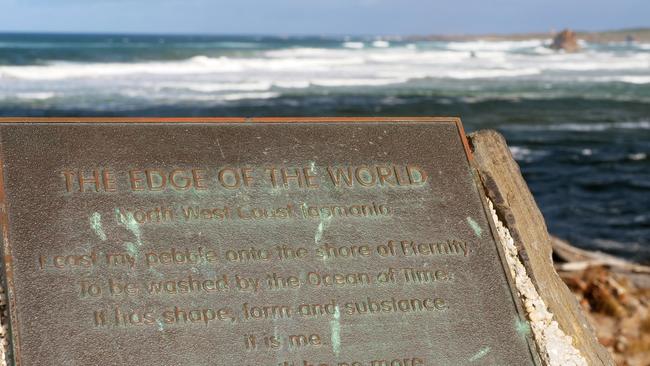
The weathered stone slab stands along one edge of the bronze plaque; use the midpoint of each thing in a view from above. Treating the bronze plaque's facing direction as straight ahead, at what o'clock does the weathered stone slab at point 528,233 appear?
The weathered stone slab is roughly at 8 o'clock from the bronze plaque.

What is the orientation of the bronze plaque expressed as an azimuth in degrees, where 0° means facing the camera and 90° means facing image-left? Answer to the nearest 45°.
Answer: approximately 0°

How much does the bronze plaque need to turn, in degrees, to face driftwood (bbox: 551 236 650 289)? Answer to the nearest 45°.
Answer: approximately 135° to its left
